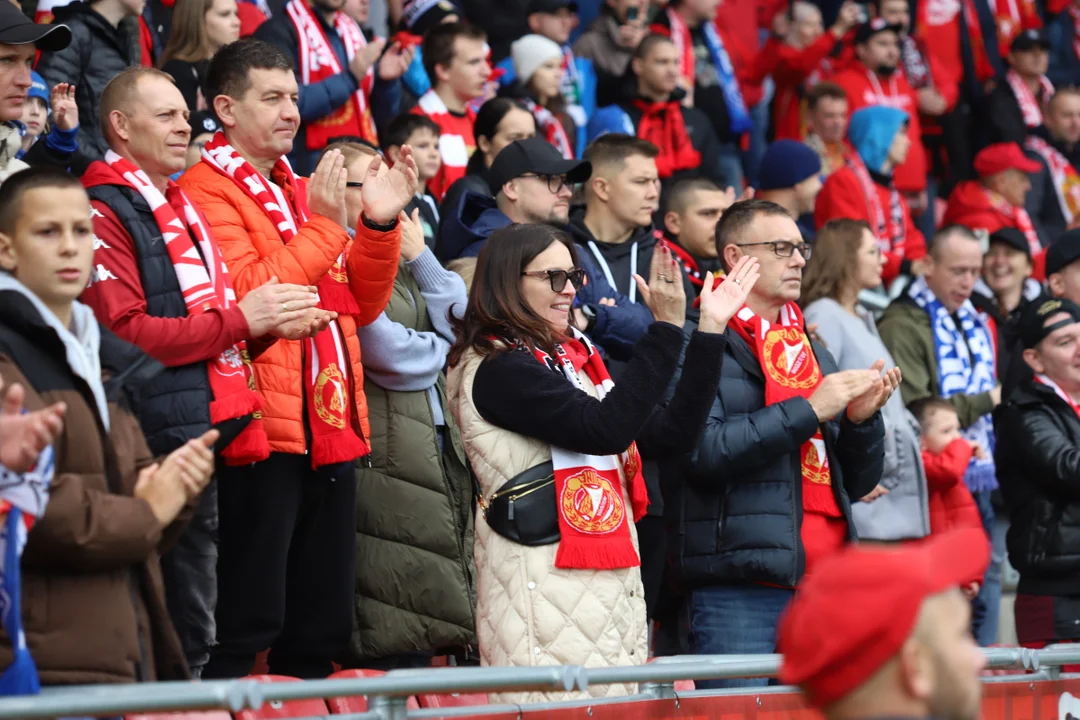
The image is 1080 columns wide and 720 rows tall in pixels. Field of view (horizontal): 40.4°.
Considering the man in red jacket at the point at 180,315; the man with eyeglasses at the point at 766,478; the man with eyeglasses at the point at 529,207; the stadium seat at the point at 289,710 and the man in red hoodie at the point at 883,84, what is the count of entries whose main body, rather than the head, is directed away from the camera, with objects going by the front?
0

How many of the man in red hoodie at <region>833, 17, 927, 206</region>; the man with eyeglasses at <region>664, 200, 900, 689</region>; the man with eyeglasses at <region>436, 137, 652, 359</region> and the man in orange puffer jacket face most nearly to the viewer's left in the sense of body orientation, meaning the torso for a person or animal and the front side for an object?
0

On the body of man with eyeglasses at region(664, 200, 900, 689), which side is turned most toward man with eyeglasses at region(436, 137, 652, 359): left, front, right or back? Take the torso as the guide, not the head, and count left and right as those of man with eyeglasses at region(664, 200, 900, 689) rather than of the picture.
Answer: back

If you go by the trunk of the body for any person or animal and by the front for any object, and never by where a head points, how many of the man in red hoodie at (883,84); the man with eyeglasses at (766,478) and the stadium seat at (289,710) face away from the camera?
0

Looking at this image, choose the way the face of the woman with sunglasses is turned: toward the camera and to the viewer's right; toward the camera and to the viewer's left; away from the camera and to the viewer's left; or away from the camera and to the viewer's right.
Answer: toward the camera and to the viewer's right

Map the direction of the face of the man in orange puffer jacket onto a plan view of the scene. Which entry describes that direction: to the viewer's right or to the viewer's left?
to the viewer's right

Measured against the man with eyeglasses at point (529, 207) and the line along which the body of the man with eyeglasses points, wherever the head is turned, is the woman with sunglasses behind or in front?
in front

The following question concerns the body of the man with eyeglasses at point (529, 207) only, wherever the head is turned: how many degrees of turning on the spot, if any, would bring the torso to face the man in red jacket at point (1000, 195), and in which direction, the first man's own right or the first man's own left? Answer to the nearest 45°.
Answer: approximately 90° to the first man's own left

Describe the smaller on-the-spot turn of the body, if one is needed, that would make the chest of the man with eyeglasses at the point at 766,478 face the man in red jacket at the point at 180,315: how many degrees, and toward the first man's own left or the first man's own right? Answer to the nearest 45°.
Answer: approximately 90° to the first man's own right

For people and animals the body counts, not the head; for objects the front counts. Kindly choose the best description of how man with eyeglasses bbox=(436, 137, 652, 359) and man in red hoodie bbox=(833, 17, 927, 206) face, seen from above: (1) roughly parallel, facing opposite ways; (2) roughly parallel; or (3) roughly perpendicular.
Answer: roughly parallel

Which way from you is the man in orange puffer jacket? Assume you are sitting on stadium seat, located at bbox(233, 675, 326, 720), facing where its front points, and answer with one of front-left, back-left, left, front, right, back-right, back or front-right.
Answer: back-left

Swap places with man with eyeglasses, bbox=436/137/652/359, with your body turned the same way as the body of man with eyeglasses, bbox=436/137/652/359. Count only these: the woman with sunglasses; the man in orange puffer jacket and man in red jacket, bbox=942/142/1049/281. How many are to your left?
1

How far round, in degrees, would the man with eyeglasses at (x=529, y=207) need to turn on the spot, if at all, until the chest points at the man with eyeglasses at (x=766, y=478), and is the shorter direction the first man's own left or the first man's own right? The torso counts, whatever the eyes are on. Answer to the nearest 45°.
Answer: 0° — they already face them

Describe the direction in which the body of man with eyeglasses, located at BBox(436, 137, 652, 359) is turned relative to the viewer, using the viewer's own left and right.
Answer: facing the viewer and to the right of the viewer

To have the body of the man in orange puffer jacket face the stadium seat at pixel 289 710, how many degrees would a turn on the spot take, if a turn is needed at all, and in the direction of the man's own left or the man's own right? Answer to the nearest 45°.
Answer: approximately 45° to the man's own right

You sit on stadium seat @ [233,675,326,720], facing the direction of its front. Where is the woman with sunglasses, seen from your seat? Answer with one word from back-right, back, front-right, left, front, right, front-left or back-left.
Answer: left

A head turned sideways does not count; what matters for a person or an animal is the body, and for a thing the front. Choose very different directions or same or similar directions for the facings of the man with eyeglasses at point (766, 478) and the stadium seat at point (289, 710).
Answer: same or similar directions

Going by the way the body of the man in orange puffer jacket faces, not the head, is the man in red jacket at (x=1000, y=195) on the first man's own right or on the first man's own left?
on the first man's own left

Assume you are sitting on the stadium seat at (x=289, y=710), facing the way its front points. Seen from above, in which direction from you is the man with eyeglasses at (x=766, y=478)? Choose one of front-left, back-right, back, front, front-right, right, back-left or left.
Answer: left

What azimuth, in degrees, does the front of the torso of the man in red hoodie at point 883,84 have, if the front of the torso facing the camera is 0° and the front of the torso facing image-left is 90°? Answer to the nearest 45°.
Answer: approximately 315°
